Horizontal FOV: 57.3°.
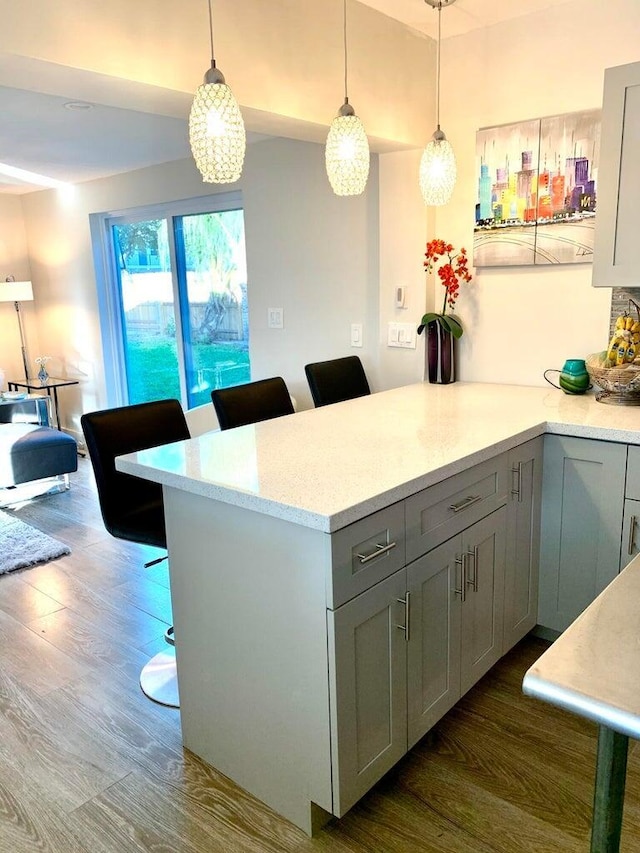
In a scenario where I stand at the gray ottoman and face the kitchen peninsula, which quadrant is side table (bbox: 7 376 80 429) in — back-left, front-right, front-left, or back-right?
back-left

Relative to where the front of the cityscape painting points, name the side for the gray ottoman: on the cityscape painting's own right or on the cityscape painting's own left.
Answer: on the cityscape painting's own right

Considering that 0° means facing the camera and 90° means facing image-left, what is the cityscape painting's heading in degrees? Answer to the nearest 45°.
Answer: approximately 45°

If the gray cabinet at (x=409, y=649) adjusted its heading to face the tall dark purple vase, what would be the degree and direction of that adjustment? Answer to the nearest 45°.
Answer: approximately 135° to its left

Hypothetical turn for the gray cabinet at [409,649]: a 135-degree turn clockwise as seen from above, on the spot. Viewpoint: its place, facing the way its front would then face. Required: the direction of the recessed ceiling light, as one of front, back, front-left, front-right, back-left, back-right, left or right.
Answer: front-right

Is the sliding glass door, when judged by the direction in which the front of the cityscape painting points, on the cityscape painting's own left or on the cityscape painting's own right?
on the cityscape painting's own right

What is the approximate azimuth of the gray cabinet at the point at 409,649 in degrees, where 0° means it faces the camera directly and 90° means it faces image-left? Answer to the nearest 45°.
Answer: approximately 315°
